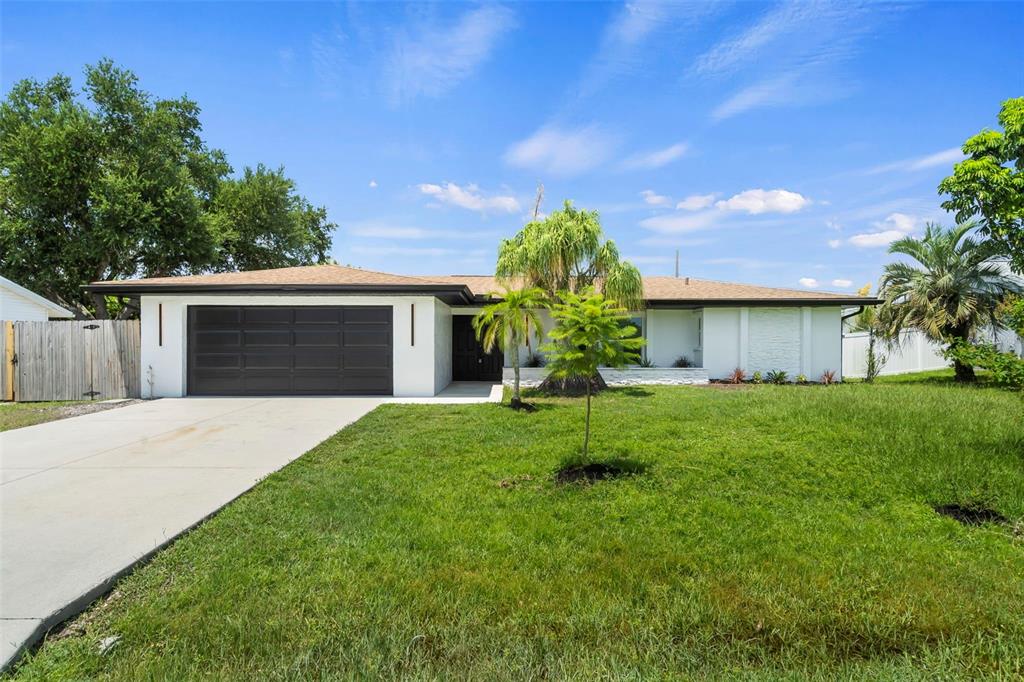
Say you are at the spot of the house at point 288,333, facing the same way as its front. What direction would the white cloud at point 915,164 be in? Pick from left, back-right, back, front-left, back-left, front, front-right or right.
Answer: left

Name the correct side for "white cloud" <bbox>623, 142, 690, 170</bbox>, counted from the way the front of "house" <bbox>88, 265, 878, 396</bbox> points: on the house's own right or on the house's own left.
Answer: on the house's own left

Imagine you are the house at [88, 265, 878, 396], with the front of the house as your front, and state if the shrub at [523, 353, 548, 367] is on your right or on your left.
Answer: on your left

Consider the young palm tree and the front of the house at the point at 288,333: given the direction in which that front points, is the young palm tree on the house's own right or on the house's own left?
on the house's own left

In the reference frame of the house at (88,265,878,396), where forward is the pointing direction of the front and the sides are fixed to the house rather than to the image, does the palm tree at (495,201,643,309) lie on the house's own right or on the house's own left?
on the house's own left

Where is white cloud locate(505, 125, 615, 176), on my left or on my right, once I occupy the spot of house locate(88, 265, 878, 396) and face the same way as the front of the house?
on my left

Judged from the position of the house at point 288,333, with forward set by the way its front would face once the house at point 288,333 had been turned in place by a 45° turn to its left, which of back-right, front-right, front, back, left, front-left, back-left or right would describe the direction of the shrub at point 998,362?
front

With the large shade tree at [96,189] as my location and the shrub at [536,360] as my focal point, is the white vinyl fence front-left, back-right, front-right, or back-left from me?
front-left

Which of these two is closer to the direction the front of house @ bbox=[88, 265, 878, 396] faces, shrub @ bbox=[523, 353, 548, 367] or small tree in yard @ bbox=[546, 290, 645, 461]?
the small tree in yard

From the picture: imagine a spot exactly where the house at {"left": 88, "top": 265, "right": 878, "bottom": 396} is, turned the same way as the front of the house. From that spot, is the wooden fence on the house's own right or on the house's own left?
on the house's own right

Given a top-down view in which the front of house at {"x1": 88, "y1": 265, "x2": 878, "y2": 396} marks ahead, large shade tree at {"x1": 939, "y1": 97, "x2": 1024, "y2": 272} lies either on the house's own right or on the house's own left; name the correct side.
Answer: on the house's own left

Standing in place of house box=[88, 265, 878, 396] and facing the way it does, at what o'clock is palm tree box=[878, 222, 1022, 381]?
The palm tree is roughly at 9 o'clock from the house.

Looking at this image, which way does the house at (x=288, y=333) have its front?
toward the camera
